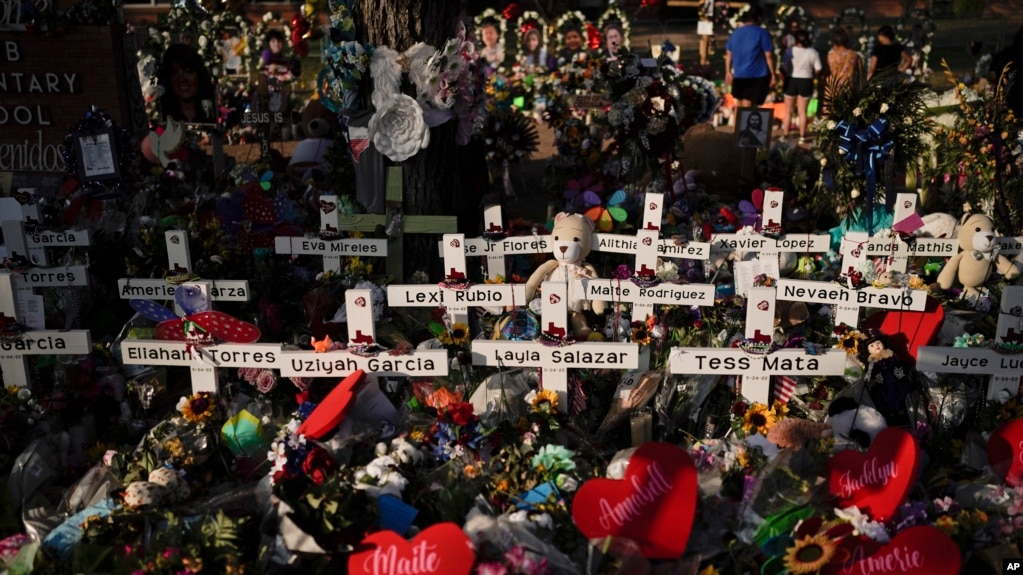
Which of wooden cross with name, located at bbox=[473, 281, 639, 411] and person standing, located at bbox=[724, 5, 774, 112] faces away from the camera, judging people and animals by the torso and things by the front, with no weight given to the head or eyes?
the person standing

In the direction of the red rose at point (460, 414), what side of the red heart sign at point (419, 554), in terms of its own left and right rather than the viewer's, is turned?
back

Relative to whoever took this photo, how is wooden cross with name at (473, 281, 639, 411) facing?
facing the viewer

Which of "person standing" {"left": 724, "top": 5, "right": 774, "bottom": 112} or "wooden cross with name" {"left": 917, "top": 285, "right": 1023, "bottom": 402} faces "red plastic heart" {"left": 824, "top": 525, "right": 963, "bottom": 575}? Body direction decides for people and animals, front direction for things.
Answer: the wooden cross with name

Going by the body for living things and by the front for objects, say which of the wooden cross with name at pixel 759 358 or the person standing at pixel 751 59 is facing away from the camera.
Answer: the person standing

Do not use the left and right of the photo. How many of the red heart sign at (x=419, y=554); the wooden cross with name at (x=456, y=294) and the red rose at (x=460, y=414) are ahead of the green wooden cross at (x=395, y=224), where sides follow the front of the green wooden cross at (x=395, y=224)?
3

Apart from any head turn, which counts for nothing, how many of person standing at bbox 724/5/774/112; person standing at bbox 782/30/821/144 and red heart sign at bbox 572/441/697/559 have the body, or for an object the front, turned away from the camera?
2

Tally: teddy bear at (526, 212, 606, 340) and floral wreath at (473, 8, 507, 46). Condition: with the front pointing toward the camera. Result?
2

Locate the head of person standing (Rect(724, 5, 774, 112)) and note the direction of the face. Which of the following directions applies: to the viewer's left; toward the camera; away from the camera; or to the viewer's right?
away from the camera

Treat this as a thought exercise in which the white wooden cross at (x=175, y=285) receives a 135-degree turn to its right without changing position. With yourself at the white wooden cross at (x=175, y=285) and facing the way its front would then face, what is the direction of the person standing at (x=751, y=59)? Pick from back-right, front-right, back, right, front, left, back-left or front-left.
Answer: right
